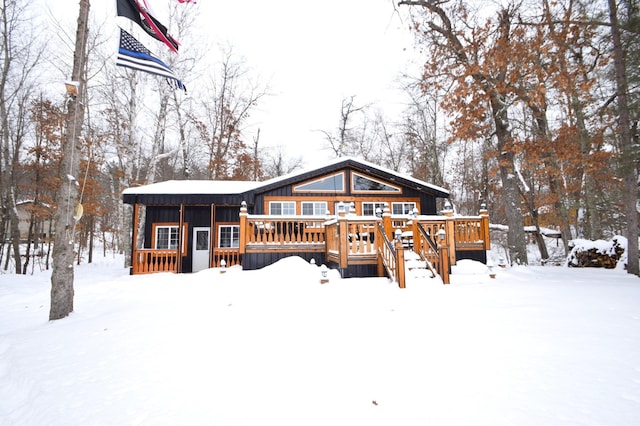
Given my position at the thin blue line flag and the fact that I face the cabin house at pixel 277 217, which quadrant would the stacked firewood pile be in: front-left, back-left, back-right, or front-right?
front-right

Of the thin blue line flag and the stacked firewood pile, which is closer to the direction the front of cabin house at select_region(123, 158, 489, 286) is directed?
the thin blue line flag

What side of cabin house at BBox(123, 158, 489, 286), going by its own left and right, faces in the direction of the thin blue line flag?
front

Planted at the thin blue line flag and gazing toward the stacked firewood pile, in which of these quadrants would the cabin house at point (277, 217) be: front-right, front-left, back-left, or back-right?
front-left

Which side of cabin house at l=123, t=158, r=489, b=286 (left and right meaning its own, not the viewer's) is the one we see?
front

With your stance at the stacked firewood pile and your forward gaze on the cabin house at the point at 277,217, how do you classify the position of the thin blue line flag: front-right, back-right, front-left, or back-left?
front-left

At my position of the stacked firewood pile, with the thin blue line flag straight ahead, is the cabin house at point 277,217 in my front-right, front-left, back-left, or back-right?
front-right

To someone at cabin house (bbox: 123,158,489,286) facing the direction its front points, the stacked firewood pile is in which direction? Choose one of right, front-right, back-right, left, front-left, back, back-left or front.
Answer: left
